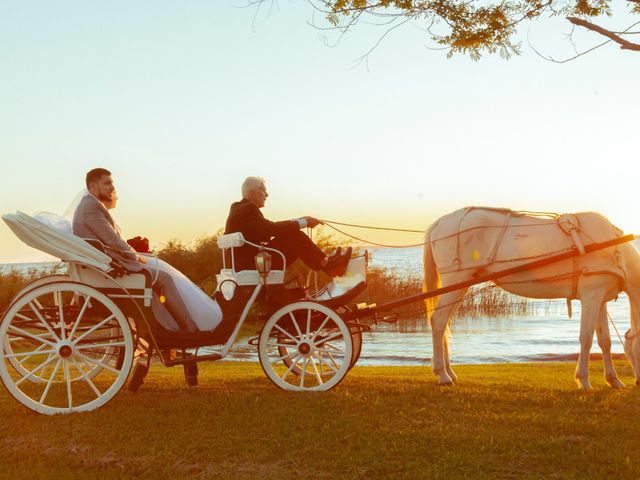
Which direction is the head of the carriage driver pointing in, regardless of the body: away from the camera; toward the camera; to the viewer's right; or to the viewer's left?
to the viewer's right

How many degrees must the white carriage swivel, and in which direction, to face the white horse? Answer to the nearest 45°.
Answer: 0° — it already faces it

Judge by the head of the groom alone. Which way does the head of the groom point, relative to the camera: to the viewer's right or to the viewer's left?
to the viewer's right

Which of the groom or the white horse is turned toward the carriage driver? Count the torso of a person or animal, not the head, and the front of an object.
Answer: the groom

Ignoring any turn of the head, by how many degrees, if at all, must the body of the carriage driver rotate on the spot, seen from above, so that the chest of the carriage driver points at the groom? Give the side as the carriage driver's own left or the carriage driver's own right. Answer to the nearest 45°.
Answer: approximately 180°

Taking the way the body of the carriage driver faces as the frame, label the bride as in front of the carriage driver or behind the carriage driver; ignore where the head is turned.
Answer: behind

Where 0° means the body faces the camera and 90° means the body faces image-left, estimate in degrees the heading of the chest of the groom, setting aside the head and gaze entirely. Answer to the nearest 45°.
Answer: approximately 270°

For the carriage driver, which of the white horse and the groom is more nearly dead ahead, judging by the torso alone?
the white horse

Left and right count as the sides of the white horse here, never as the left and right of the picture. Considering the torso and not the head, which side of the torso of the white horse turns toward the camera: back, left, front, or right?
right

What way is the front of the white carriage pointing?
to the viewer's right

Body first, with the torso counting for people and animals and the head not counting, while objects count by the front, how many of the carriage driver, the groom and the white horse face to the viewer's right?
3

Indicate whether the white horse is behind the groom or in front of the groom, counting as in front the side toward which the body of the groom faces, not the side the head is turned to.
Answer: in front

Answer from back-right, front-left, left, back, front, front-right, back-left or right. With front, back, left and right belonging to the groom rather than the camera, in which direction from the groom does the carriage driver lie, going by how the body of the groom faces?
front

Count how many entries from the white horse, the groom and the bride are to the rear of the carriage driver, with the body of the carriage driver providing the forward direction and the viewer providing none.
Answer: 2

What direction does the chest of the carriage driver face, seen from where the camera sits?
to the viewer's right

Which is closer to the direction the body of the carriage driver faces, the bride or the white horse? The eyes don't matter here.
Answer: the white horse
